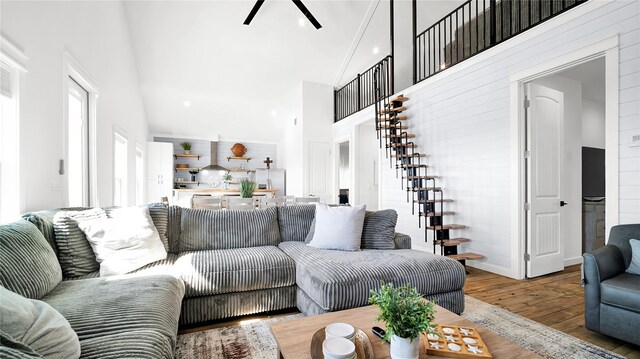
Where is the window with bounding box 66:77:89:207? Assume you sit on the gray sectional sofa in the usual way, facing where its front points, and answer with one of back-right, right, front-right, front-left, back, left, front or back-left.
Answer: back-right

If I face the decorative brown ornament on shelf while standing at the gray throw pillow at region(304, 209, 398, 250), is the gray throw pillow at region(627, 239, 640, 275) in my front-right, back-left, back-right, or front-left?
back-right

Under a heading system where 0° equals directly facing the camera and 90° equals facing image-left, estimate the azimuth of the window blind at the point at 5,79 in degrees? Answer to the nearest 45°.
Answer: approximately 315°

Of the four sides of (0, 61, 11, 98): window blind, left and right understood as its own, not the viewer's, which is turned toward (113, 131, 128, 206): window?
left

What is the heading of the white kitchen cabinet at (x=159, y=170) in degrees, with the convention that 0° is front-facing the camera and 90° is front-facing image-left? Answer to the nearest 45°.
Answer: approximately 0°

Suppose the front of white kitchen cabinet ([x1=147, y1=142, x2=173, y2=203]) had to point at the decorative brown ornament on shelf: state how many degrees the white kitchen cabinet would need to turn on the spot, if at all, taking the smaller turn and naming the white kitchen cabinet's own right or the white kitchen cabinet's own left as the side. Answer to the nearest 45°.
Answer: approximately 90° to the white kitchen cabinet's own left

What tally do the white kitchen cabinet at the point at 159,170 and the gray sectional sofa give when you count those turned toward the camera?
2

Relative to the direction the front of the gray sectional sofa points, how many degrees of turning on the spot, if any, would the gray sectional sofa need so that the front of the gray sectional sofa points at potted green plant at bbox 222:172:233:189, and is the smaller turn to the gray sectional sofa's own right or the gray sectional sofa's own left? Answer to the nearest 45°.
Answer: approximately 180°

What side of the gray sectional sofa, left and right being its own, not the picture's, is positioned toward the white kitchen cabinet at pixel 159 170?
back

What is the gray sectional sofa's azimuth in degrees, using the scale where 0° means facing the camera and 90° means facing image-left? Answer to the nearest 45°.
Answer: approximately 0°

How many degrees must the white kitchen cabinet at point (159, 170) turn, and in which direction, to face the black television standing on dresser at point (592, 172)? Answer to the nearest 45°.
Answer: approximately 45° to its left
